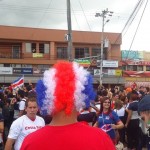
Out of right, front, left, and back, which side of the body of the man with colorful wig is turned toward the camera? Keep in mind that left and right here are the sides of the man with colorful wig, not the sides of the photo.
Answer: back

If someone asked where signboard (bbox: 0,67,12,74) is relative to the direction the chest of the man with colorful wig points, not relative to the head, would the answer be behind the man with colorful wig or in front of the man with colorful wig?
in front

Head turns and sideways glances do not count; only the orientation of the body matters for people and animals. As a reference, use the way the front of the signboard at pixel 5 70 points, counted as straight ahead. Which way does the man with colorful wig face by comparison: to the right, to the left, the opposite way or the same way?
the opposite way

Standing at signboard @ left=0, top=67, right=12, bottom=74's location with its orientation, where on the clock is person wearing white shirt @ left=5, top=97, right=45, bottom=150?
The person wearing white shirt is roughly at 12 o'clock from the signboard.

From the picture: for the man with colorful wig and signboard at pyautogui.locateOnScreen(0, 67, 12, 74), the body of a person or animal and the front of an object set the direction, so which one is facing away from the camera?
the man with colorful wig

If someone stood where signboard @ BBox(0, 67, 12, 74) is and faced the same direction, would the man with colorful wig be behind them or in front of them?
in front

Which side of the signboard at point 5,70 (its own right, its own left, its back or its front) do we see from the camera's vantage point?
front

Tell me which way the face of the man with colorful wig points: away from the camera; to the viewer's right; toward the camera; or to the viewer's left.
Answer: away from the camera

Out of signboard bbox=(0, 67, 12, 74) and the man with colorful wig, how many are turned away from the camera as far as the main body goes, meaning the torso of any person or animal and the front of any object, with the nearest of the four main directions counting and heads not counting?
1
